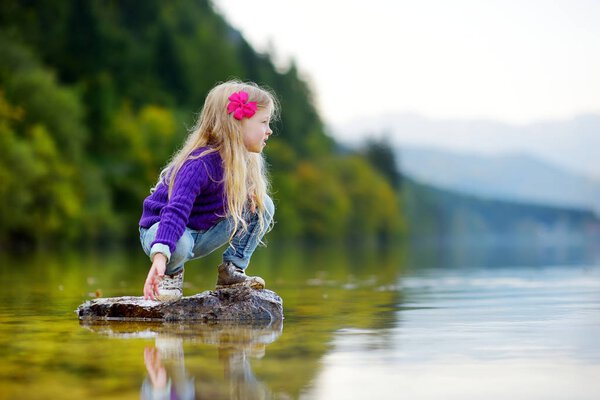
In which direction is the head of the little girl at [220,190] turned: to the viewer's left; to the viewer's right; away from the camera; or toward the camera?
to the viewer's right

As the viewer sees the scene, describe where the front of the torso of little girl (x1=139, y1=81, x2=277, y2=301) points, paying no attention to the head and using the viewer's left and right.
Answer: facing to the right of the viewer
